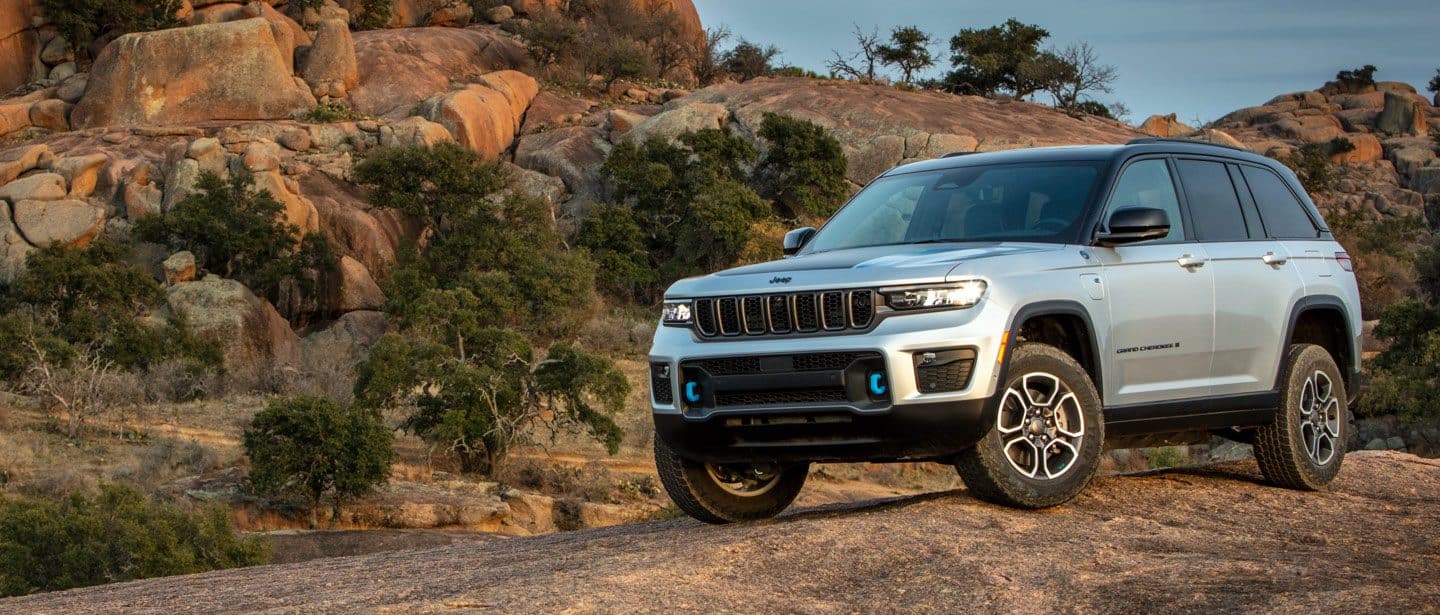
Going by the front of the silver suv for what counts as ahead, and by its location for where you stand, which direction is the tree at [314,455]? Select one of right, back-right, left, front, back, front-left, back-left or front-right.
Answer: right

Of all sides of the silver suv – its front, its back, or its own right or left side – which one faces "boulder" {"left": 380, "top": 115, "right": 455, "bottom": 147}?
right

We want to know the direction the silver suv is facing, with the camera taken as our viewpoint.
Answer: facing the viewer and to the left of the viewer

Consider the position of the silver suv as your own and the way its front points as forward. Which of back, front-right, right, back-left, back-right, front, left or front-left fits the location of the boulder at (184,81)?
right

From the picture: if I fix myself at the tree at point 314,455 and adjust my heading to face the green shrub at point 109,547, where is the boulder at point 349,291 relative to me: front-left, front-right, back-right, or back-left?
back-right

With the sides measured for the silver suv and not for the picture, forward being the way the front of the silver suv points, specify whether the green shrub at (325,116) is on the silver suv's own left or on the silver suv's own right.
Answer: on the silver suv's own right

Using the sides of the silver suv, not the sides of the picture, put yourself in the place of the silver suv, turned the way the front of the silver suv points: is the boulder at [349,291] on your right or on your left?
on your right

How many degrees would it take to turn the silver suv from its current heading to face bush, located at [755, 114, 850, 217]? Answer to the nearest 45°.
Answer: approximately 135° to its right

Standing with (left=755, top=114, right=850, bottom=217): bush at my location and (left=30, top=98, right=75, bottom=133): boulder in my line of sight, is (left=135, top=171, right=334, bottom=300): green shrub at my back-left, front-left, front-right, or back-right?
front-left

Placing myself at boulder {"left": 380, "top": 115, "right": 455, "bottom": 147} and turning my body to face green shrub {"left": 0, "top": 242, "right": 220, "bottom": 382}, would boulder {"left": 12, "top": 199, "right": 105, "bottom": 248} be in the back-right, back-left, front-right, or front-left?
front-right

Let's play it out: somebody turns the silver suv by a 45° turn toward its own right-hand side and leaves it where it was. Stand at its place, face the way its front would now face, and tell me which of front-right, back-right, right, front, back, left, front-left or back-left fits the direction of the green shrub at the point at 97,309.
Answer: front-right
